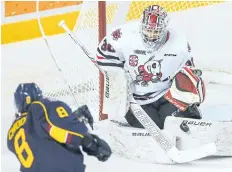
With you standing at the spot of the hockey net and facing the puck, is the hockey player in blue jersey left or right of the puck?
right

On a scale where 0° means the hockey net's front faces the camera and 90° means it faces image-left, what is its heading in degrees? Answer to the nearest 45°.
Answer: approximately 315°

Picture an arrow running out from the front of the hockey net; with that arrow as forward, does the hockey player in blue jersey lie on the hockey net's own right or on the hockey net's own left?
on the hockey net's own right

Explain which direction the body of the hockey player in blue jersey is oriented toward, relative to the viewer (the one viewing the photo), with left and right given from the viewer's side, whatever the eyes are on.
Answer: facing away from the viewer and to the right of the viewer

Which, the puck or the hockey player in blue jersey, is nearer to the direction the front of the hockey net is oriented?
the puck

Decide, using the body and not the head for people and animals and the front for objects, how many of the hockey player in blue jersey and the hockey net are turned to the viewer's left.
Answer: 0

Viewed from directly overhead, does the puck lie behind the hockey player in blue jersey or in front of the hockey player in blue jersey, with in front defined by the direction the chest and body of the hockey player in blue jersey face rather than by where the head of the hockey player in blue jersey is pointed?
in front

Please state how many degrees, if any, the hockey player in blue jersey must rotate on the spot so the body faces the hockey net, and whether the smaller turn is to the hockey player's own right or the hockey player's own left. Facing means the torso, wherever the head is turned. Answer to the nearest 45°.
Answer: approximately 45° to the hockey player's own left
